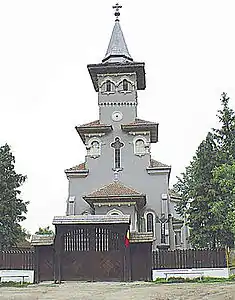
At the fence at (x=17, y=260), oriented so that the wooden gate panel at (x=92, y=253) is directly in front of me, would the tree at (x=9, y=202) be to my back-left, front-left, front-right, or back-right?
back-left

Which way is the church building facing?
toward the camera

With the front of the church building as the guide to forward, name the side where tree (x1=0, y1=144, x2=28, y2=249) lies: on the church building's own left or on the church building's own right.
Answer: on the church building's own right

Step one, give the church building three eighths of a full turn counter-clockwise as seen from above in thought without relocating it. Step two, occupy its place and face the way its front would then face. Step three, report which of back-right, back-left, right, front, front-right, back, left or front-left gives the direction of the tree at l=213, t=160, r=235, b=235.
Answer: right

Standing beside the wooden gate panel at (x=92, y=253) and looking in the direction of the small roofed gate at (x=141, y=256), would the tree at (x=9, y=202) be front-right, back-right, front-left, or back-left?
back-left

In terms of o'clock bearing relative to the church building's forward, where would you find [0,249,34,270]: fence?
The fence is roughly at 1 o'clock from the church building.

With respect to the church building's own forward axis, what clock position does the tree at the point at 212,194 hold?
The tree is roughly at 10 o'clock from the church building.

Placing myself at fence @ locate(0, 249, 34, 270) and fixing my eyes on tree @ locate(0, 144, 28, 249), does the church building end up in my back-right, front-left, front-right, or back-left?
front-right

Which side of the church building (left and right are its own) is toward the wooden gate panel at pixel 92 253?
front
